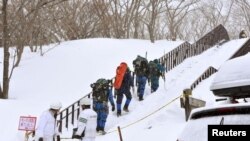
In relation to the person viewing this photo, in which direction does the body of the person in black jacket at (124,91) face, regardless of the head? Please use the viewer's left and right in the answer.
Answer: facing away from the viewer and to the right of the viewer

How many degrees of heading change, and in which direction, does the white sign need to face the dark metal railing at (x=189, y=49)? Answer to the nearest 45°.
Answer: approximately 135° to its left

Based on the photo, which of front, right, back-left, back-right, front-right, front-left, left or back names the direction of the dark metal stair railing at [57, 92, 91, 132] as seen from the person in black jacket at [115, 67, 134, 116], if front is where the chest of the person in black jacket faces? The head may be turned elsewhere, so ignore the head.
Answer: back-left

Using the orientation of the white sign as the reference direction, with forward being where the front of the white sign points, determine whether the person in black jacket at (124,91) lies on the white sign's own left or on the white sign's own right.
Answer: on the white sign's own left
